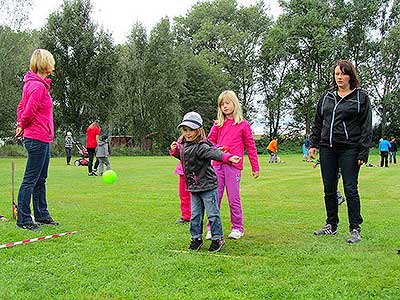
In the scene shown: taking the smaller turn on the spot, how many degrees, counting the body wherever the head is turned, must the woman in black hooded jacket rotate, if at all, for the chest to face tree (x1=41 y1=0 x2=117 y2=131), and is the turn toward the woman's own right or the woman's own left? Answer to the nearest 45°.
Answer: approximately 90° to the woman's own right

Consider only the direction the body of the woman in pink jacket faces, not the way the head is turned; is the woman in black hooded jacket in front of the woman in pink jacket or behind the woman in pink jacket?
in front

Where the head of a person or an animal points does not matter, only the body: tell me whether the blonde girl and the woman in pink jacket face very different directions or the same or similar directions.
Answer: very different directions

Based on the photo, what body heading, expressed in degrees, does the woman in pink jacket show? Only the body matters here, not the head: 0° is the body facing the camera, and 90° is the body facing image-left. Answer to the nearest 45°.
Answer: approximately 270°

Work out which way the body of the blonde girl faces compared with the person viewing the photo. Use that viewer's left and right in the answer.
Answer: facing the viewer and to the left of the viewer

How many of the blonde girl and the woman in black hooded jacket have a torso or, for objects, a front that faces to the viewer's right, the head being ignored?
0

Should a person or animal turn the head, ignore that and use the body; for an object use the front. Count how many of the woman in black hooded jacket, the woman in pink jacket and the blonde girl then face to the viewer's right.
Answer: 1

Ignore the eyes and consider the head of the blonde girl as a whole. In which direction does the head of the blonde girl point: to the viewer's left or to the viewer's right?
to the viewer's left

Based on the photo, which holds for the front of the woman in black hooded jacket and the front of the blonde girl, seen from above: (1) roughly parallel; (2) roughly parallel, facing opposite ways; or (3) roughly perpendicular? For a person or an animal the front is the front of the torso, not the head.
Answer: roughly parallel

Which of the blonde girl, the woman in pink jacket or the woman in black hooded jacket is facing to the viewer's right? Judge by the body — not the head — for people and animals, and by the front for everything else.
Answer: the woman in pink jacket

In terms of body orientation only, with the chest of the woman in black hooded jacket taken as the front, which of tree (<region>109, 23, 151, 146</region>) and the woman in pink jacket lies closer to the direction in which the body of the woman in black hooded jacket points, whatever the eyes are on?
the woman in pink jacket

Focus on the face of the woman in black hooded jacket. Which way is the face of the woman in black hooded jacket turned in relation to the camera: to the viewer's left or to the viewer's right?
to the viewer's left

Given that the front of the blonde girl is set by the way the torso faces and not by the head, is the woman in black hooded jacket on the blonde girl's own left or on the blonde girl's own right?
on the blonde girl's own left

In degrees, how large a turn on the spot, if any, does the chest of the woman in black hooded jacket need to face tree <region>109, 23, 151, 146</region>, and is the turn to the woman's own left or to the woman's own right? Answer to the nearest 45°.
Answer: approximately 90° to the woman's own right

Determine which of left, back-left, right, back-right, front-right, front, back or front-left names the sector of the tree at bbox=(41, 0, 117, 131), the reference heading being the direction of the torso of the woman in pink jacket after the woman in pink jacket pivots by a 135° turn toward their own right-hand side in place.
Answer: back-right
